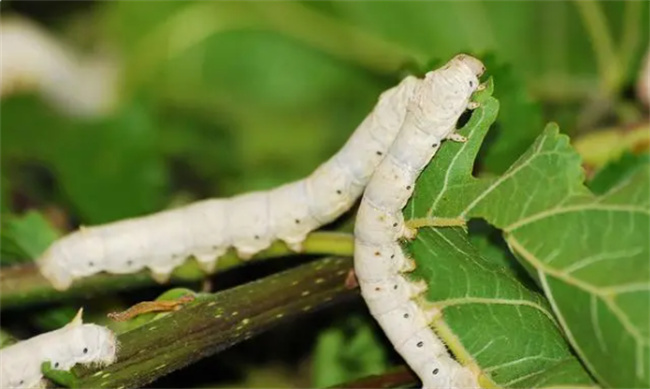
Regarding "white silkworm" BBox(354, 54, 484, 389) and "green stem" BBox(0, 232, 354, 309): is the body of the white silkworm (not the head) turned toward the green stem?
no

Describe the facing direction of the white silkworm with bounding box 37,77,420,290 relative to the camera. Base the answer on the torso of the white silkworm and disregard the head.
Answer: to the viewer's right

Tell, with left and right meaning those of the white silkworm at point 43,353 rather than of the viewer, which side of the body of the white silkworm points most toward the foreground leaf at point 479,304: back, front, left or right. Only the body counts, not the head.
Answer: back

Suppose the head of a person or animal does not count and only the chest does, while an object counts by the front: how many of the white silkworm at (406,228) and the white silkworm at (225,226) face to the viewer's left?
0

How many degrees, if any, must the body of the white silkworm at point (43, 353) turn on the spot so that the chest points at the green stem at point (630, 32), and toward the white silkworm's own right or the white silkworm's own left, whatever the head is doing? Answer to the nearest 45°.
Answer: approximately 180°

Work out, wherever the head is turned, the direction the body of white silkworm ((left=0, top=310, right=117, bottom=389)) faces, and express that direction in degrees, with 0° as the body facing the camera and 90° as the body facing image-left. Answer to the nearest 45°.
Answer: approximately 90°

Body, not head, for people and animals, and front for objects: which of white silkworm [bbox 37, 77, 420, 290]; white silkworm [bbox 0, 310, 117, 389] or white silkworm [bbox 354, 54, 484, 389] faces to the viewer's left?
white silkworm [bbox 0, 310, 117, 389]

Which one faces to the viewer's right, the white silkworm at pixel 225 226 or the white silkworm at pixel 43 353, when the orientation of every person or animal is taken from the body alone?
the white silkworm at pixel 225 226
